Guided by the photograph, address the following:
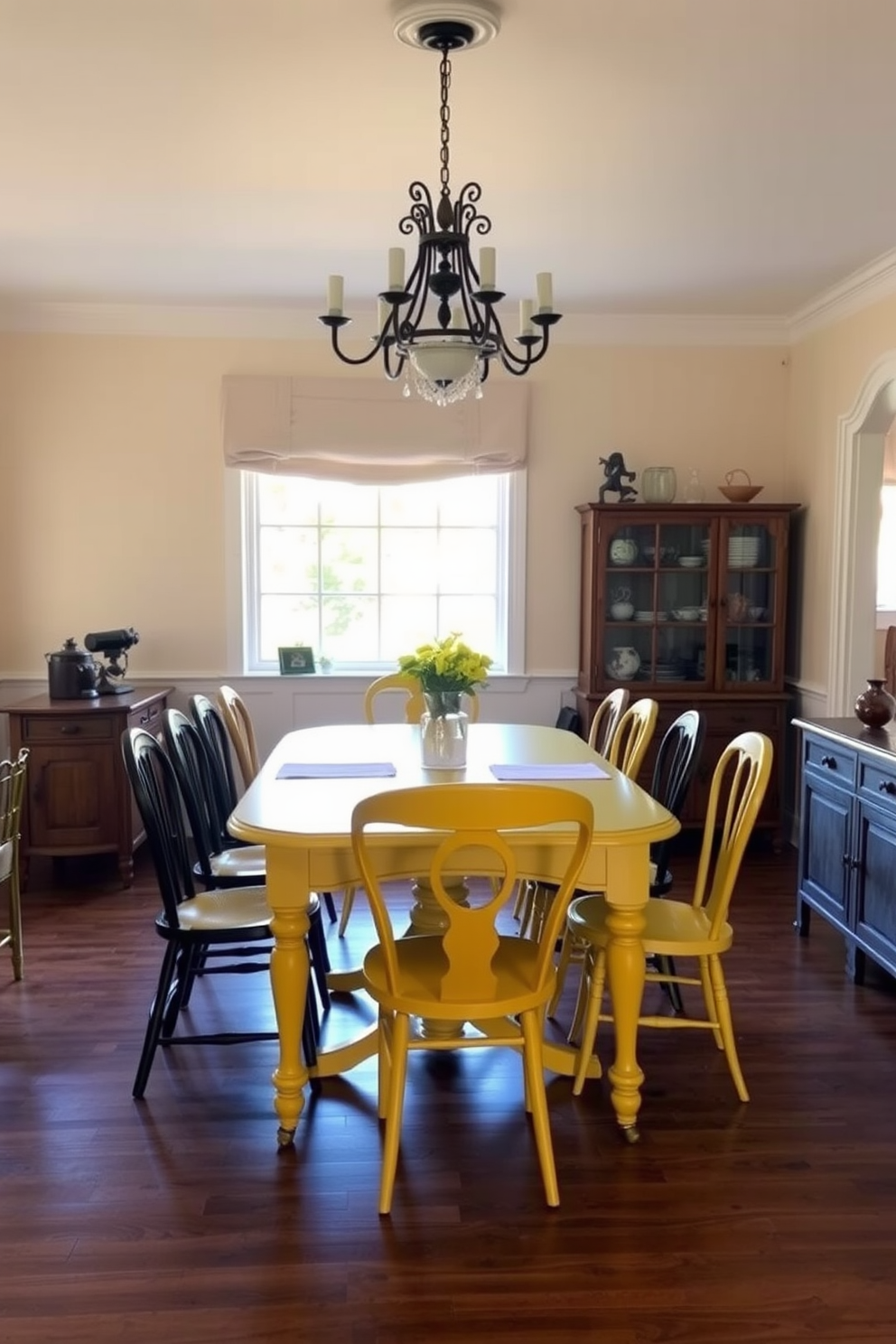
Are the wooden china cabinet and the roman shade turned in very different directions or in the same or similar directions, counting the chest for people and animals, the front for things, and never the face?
same or similar directions

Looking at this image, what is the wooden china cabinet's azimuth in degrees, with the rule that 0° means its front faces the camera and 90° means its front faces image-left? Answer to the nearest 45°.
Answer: approximately 0°

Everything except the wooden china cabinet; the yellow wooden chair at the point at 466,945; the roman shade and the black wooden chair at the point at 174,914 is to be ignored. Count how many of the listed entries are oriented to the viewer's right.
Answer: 1

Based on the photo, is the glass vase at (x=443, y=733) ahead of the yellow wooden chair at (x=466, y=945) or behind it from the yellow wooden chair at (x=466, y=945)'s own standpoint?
ahead

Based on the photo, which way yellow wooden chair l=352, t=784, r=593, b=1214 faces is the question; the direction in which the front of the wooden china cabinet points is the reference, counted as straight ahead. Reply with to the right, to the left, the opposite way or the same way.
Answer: the opposite way

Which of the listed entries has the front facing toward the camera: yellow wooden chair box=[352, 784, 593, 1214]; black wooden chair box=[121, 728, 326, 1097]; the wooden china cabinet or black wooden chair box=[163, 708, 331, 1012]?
the wooden china cabinet

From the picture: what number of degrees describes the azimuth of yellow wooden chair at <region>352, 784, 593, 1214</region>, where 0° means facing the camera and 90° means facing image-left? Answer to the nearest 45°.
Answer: approximately 180°

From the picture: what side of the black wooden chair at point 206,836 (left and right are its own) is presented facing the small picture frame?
left

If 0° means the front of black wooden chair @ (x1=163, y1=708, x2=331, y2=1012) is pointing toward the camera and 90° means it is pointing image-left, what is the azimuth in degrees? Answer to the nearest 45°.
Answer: approximately 270°

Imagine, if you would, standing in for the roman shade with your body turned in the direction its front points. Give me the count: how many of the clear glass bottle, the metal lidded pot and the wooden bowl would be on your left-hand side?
2

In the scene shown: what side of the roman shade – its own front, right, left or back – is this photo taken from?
front

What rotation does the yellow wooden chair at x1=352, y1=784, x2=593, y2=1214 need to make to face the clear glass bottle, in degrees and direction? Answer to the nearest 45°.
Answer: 0° — it already faces it

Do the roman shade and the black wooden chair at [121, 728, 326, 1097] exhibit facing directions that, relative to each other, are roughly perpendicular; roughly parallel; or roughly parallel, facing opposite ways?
roughly perpendicular

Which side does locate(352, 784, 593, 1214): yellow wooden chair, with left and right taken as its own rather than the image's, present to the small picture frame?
front

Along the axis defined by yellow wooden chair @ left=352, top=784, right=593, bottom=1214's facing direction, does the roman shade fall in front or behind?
in front

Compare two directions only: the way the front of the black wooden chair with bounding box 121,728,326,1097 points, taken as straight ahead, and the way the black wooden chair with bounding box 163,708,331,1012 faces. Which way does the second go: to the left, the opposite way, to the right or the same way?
the same way

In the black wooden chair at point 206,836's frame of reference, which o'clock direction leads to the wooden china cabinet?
The wooden china cabinet is roughly at 11 o'clock from the black wooden chair.

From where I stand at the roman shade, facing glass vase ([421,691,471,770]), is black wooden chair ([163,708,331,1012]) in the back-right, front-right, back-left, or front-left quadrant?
front-right
